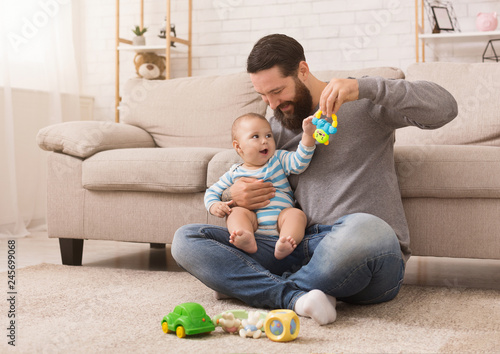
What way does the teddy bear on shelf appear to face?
toward the camera

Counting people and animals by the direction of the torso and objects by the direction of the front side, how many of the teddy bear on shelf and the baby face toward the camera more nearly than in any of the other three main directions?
2

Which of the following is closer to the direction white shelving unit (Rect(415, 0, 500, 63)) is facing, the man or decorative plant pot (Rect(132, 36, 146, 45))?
the man

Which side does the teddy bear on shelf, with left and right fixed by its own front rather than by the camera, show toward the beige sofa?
front

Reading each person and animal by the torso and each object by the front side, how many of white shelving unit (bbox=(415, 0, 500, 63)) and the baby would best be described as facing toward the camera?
2

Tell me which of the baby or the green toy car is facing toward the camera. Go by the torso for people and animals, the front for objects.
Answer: the baby

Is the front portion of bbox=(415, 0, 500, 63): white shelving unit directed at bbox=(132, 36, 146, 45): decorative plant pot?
no

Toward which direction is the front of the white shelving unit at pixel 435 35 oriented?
toward the camera

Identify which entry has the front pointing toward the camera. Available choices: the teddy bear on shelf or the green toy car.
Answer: the teddy bear on shelf

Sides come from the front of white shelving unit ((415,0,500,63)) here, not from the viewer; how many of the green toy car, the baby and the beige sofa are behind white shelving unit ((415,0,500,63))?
0

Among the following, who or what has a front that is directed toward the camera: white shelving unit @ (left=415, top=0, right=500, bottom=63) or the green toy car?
the white shelving unit

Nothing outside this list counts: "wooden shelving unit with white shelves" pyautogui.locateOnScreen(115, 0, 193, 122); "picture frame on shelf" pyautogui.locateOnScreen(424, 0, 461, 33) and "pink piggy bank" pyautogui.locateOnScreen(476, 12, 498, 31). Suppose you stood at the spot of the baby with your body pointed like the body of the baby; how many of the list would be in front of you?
0

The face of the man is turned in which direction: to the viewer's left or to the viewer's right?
to the viewer's left

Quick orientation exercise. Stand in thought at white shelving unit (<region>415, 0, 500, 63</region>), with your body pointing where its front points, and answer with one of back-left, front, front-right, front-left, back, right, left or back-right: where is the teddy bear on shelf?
right
